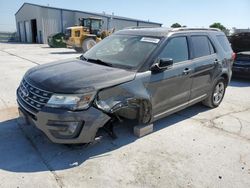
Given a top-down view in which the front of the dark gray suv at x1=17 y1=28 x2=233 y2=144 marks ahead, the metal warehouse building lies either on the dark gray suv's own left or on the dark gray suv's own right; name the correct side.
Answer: on the dark gray suv's own right

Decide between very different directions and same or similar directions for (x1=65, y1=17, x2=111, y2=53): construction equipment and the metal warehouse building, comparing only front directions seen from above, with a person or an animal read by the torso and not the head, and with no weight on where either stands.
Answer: very different directions

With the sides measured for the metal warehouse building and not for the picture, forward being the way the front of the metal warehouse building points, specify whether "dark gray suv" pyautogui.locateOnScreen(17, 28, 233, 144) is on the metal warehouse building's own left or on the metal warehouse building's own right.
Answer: on the metal warehouse building's own left

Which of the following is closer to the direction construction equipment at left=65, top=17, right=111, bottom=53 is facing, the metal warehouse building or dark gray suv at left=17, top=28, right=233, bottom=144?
the metal warehouse building

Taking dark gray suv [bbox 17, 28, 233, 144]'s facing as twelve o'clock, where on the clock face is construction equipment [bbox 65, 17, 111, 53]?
The construction equipment is roughly at 4 o'clock from the dark gray suv.

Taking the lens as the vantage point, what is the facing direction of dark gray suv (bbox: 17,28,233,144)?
facing the viewer and to the left of the viewer

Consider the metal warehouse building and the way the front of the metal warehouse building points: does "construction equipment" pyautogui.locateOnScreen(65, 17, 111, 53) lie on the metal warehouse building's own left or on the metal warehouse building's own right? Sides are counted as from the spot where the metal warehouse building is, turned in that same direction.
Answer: on the metal warehouse building's own left

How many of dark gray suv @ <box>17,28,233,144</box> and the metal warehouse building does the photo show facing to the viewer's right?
0
